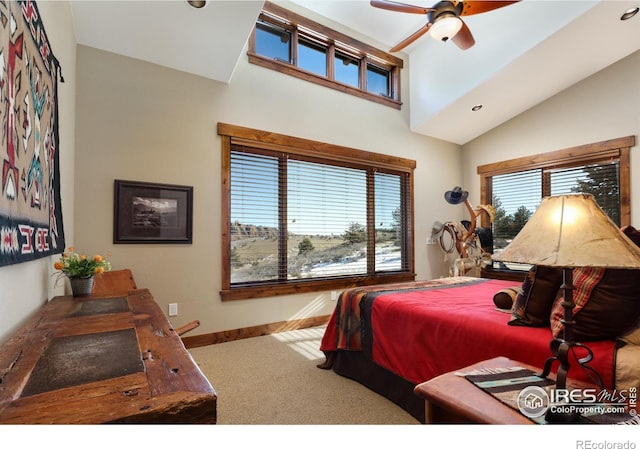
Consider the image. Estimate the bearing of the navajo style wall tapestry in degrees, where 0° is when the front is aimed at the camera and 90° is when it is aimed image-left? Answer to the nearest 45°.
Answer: approximately 270°

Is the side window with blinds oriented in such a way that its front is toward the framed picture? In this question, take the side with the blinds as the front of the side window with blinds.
yes

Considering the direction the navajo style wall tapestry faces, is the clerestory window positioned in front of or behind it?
in front

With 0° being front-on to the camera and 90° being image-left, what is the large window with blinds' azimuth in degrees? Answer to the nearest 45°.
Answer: approximately 315°

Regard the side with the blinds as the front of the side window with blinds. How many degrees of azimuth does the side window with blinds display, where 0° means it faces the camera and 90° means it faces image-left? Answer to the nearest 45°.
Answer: approximately 45°

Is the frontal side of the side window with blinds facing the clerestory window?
yes

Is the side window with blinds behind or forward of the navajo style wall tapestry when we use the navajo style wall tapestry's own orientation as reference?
forward

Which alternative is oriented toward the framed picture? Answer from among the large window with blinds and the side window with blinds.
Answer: the side window with blinds

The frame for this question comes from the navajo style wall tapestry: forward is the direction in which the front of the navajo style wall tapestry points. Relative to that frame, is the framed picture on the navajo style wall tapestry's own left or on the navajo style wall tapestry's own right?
on the navajo style wall tapestry's own left

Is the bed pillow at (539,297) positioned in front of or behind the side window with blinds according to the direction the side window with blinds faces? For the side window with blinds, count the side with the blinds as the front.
in front

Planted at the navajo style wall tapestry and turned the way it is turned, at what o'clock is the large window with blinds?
The large window with blinds is roughly at 11 o'clock from the navajo style wall tapestry.

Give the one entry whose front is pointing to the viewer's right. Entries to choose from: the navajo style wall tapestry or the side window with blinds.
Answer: the navajo style wall tapestry

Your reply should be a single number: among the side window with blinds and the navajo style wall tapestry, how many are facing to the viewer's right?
1

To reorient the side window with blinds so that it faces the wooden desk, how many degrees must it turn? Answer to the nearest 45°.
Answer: approximately 45° to its left

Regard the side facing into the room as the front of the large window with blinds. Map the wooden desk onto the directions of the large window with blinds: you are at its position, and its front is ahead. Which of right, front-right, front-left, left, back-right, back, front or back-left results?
front-right
